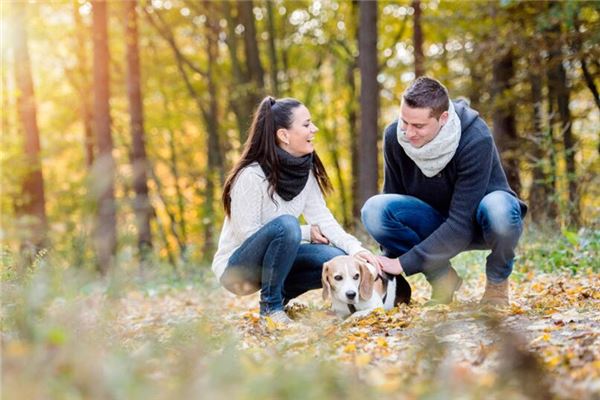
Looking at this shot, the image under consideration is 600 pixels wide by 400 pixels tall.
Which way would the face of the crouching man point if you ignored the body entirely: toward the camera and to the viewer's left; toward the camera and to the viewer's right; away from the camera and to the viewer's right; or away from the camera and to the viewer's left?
toward the camera and to the viewer's left

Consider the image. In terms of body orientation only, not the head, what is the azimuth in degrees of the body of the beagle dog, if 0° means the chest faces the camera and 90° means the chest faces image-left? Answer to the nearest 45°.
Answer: approximately 45°

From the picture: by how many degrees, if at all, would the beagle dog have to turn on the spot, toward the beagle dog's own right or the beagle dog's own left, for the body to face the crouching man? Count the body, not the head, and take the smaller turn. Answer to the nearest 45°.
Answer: approximately 135° to the beagle dog's own left

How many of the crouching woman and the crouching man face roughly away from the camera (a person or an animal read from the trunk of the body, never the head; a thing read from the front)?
0

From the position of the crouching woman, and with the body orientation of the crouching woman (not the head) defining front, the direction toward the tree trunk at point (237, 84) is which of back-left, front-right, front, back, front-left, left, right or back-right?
back-left

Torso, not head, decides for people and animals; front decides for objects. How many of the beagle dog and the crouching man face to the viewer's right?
0

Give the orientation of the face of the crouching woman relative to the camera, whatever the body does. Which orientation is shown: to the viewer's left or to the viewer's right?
to the viewer's right

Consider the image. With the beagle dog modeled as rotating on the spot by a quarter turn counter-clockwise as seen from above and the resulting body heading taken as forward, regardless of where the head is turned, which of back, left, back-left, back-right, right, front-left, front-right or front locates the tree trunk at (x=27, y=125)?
back

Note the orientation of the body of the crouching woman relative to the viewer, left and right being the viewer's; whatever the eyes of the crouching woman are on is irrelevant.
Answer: facing the viewer and to the right of the viewer

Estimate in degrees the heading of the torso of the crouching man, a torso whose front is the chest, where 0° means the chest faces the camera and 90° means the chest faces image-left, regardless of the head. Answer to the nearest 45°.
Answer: approximately 45°

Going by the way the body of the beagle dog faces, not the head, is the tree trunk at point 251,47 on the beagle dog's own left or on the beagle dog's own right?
on the beagle dog's own right
